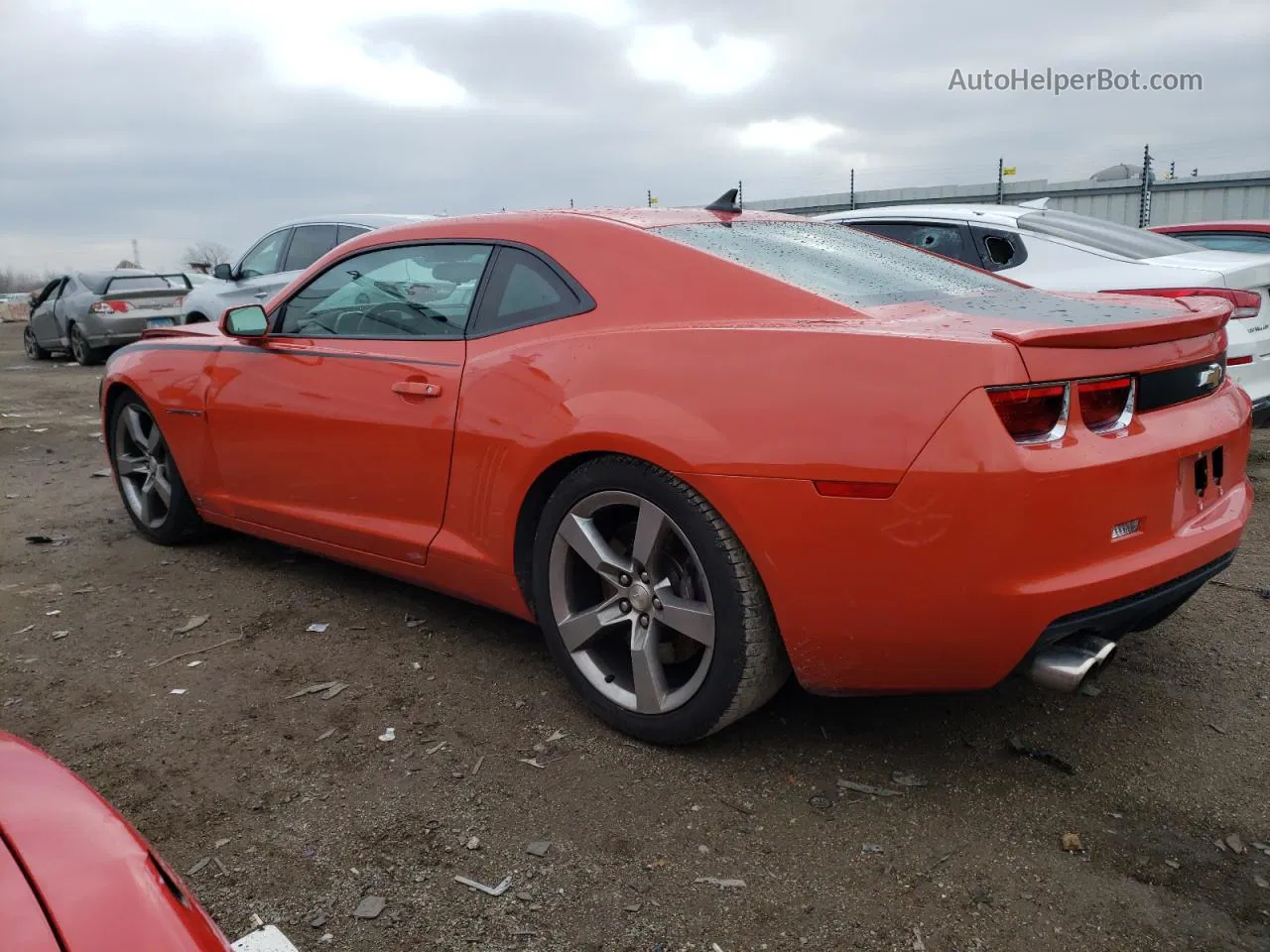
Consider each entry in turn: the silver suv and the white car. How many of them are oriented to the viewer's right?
0

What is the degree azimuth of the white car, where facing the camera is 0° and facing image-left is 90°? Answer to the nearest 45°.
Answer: approximately 135°

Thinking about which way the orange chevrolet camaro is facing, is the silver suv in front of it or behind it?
in front

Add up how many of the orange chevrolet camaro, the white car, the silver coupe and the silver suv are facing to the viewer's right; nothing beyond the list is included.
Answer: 0

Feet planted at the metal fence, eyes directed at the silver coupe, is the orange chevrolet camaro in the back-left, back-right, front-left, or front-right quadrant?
front-left

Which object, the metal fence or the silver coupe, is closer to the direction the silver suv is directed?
the silver coupe

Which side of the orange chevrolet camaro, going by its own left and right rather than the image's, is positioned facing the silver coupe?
front

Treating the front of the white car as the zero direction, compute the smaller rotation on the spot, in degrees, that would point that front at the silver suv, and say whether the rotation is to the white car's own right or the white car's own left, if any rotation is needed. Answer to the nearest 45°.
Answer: approximately 45° to the white car's own left

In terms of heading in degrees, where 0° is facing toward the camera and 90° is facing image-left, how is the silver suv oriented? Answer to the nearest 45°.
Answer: approximately 135°

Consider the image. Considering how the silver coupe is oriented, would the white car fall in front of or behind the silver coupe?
behind

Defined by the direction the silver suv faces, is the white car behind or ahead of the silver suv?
behind

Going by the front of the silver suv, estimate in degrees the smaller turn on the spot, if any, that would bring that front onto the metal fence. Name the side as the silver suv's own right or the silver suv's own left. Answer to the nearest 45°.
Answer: approximately 135° to the silver suv's own right

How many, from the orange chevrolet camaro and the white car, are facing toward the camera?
0

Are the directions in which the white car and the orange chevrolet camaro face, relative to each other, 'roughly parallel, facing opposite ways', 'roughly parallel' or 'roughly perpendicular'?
roughly parallel

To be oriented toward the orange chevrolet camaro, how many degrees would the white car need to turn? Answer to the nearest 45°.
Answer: approximately 135° to its left

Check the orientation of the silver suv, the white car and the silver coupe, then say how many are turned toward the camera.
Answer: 0
